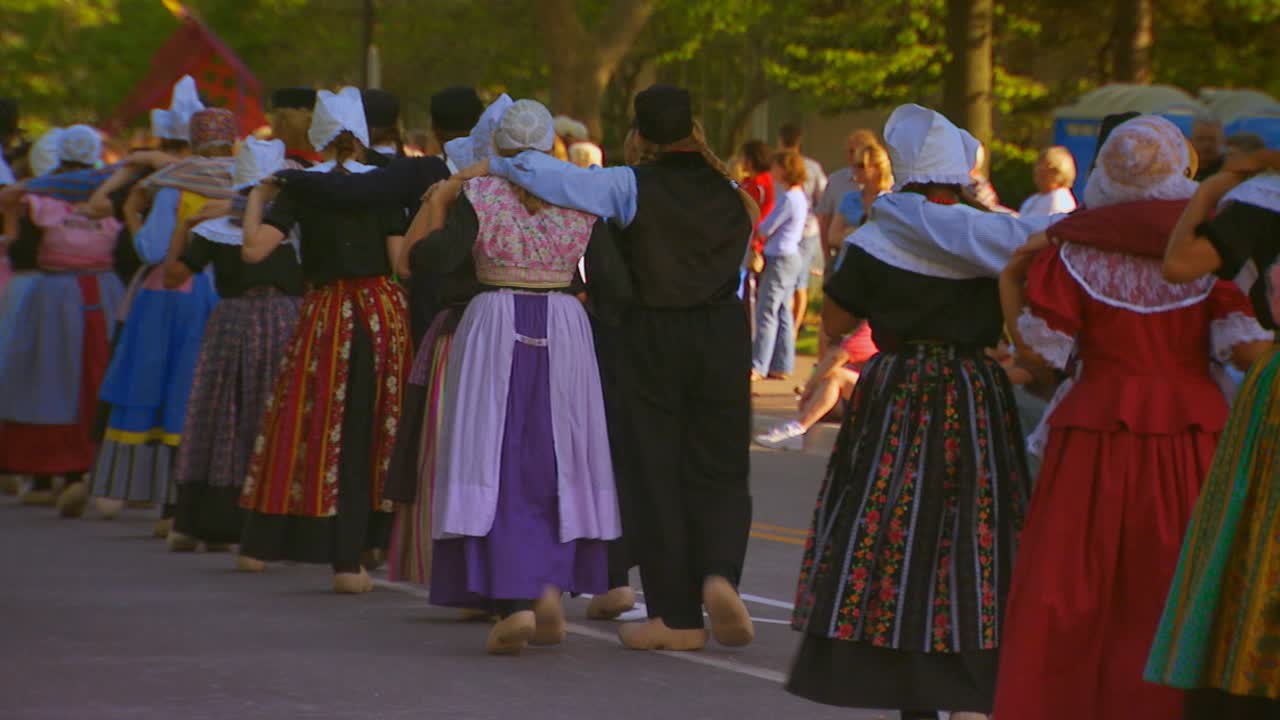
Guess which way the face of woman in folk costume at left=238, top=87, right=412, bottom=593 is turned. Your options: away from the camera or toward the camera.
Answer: away from the camera

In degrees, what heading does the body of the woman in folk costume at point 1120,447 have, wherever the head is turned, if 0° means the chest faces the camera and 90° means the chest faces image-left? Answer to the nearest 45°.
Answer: approximately 180°

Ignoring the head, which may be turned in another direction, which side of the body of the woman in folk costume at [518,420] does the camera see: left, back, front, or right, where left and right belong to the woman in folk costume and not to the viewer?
back

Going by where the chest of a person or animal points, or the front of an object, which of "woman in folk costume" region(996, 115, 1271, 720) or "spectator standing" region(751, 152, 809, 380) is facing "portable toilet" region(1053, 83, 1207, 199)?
the woman in folk costume

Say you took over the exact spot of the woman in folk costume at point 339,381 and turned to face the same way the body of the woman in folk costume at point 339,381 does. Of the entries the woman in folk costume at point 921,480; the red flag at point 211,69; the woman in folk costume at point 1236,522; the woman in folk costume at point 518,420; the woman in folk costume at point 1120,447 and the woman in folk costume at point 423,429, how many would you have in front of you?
1

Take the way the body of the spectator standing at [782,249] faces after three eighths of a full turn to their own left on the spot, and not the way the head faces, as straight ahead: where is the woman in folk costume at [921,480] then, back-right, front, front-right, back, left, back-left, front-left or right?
front-right

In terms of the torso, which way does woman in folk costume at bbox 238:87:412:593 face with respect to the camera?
away from the camera

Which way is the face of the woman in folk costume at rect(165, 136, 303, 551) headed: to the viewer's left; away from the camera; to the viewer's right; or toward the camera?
away from the camera
